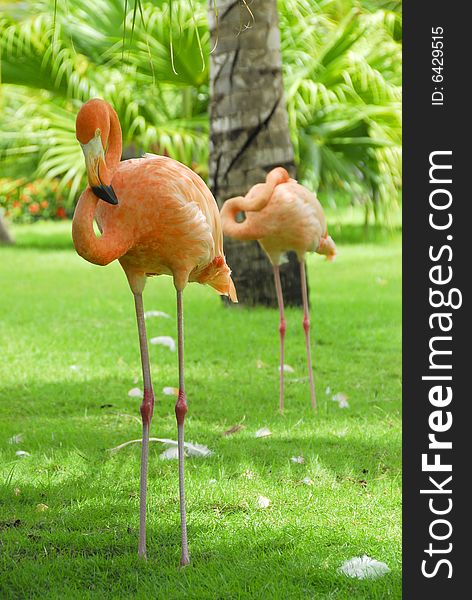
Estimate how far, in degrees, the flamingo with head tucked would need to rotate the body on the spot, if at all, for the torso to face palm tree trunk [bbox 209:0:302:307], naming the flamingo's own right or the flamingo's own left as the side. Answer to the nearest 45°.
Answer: approximately 90° to the flamingo's own right

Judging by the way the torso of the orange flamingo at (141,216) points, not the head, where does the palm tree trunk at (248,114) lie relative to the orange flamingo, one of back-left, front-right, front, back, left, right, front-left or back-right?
back-right

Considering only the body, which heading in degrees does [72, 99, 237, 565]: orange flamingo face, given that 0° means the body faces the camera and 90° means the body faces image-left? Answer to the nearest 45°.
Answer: approximately 45°

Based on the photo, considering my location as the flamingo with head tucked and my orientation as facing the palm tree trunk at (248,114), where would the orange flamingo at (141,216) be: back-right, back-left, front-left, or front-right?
back-left

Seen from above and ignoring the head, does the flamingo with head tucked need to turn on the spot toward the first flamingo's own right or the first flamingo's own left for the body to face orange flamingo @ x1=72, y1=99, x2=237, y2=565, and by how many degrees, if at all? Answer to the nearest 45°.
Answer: approximately 90° to the first flamingo's own left

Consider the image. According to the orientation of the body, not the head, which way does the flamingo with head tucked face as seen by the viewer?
to the viewer's left
